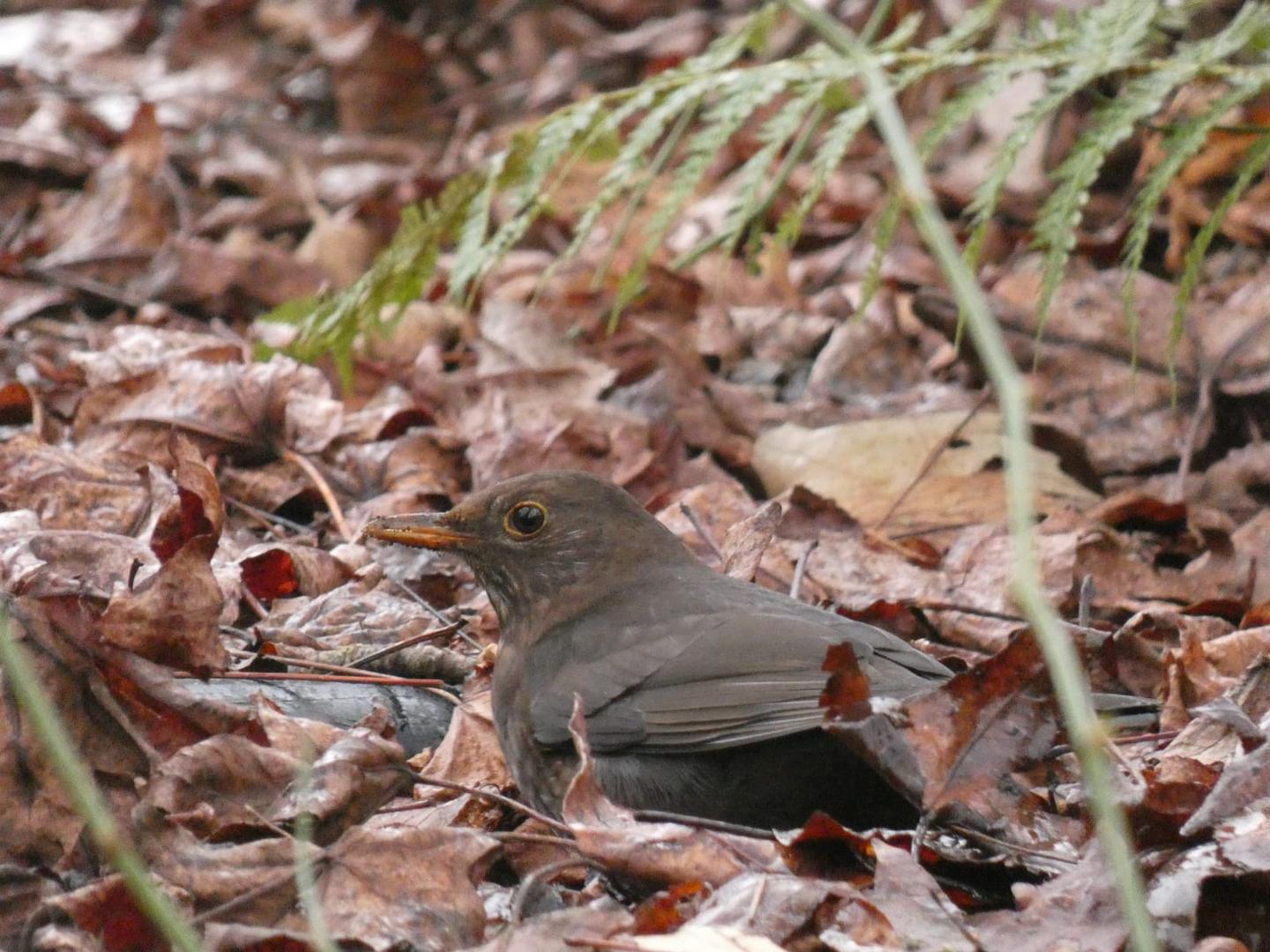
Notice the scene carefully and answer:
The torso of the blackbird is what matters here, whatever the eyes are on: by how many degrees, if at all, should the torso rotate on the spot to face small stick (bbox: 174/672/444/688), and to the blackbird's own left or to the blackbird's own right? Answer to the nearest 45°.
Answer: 0° — it already faces it

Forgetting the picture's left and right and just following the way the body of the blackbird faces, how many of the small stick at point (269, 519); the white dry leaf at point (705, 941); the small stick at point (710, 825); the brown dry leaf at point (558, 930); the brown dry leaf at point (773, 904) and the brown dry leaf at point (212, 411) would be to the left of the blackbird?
4

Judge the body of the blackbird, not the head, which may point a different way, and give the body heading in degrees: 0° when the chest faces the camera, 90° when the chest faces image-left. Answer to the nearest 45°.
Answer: approximately 90°

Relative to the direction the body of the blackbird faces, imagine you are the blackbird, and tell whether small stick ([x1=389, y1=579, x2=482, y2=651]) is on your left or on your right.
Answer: on your right

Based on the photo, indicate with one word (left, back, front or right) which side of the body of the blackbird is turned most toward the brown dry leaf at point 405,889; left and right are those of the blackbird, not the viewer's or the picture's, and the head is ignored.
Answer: left

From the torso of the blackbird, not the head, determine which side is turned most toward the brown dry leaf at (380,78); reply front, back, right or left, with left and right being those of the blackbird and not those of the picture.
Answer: right

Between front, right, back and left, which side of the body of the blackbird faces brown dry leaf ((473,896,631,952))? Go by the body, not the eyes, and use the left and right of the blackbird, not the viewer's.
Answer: left

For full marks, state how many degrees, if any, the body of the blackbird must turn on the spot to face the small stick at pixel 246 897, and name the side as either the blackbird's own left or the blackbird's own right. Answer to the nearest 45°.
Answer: approximately 45° to the blackbird's own left

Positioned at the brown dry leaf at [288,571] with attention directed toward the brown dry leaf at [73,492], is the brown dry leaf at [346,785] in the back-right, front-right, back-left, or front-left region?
back-left

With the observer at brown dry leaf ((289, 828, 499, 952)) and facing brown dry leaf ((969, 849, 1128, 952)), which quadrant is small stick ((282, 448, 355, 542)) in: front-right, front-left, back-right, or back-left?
back-left

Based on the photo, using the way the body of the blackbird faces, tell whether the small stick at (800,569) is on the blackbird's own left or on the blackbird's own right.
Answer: on the blackbird's own right
